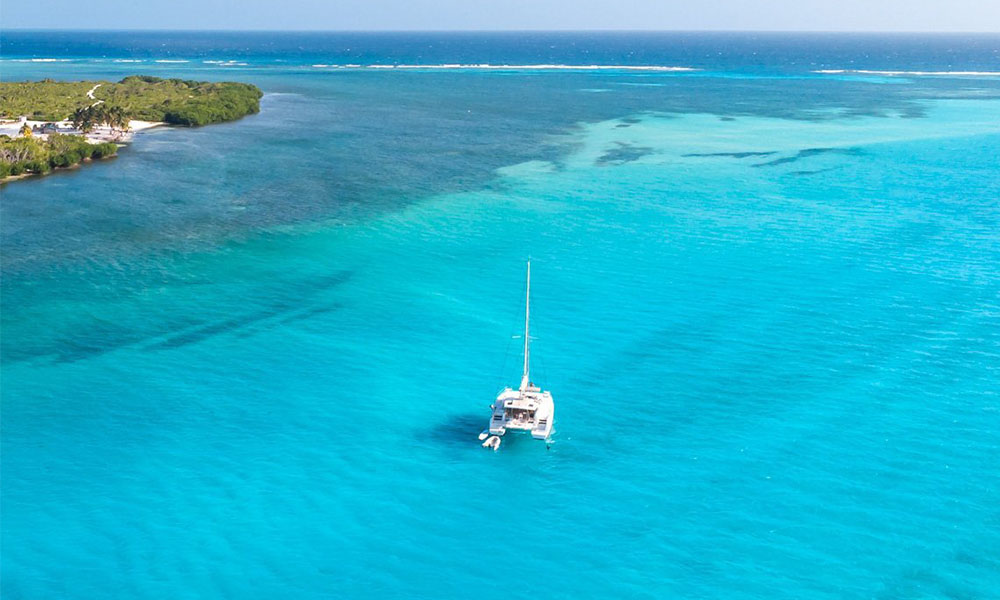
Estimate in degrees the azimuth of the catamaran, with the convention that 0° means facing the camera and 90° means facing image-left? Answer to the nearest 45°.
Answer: approximately 180°
